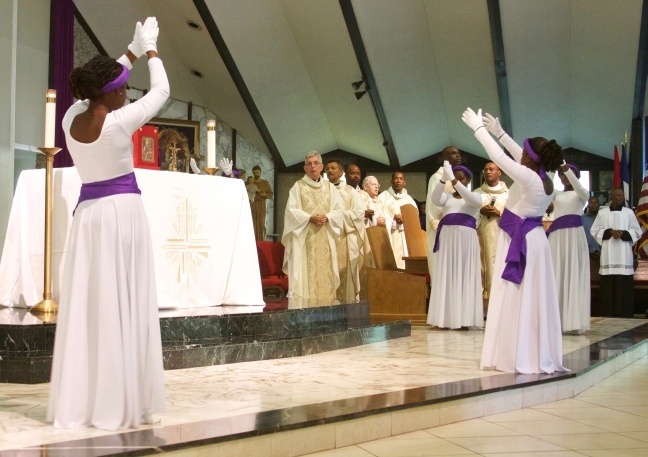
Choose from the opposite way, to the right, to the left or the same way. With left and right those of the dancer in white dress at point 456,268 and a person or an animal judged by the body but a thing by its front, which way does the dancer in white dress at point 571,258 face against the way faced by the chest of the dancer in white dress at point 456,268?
the same way

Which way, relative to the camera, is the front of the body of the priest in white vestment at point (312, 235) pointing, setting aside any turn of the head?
toward the camera

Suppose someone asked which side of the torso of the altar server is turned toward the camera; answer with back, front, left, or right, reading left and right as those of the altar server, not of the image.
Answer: front

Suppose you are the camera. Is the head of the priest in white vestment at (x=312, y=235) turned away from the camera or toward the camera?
toward the camera

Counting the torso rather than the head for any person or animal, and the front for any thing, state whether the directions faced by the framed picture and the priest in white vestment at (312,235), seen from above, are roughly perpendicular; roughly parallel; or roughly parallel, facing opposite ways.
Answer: roughly parallel

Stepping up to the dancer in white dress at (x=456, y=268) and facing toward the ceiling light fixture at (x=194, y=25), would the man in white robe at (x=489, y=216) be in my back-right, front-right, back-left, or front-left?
front-right

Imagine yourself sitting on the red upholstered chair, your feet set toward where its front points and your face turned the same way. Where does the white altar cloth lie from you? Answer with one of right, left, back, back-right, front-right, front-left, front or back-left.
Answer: front-right

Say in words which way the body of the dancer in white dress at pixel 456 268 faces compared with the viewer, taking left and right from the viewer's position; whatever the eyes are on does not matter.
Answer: facing the viewer and to the left of the viewer

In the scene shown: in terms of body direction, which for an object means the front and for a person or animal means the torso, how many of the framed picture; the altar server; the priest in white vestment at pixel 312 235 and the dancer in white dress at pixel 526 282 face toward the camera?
3

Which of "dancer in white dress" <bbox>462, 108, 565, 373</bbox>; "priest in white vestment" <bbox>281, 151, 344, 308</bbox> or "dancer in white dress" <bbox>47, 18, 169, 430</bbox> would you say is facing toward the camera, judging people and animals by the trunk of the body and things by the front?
the priest in white vestment

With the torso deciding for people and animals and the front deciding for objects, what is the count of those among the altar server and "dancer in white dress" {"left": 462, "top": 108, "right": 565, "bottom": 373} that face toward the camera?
1

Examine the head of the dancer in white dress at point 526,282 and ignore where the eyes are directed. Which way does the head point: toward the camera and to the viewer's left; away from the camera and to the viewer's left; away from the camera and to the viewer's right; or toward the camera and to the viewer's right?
away from the camera and to the viewer's left

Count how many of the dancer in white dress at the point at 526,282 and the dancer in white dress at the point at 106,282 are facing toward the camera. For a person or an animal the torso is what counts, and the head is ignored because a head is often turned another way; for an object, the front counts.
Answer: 0
